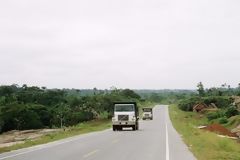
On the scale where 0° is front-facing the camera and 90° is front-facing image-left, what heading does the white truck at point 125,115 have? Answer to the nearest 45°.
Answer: approximately 0°
